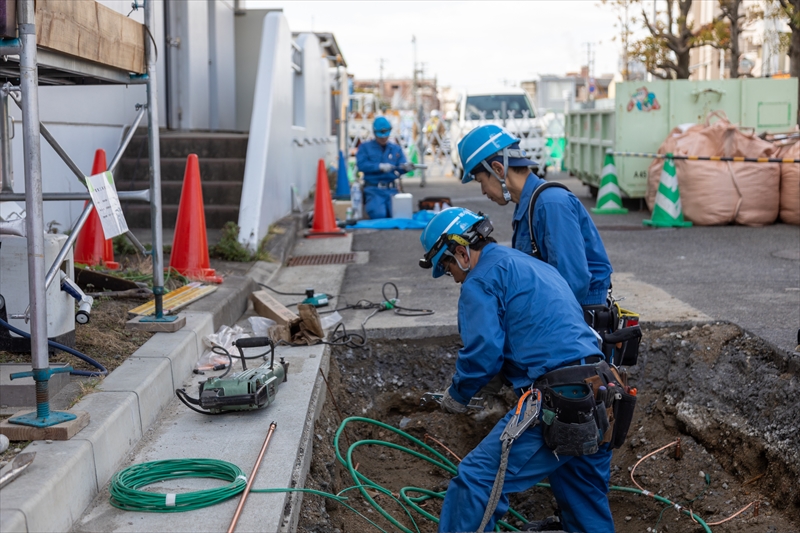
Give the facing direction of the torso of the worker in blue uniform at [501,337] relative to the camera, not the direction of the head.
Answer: to the viewer's left

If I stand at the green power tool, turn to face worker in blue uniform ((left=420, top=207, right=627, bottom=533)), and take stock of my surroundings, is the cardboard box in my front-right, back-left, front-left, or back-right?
back-left

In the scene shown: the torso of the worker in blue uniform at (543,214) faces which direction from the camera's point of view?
to the viewer's left

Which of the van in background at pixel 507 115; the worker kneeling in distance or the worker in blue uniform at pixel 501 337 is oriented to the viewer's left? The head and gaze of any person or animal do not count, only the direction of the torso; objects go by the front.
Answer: the worker in blue uniform

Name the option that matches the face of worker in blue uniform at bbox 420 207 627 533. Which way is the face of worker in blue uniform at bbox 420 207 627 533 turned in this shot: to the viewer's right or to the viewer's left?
to the viewer's left

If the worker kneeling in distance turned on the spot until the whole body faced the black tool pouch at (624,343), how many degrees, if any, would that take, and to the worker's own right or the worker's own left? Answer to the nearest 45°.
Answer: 0° — they already face it

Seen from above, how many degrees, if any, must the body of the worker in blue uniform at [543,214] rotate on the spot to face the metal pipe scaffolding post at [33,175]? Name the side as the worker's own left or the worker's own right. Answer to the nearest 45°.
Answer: approximately 45° to the worker's own left

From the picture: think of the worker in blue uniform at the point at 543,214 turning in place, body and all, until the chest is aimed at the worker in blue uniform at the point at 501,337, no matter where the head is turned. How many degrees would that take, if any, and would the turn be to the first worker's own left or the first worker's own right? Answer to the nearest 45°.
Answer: approximately 90° to the first worker's own left

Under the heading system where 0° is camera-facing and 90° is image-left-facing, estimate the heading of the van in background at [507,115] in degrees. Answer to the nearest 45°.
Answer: approximately 0°

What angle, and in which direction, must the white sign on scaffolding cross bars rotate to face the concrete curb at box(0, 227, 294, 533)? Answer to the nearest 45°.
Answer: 0° — it already faces it

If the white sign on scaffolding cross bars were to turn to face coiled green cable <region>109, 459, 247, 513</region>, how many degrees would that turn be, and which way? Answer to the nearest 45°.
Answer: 0° — it already faces it
